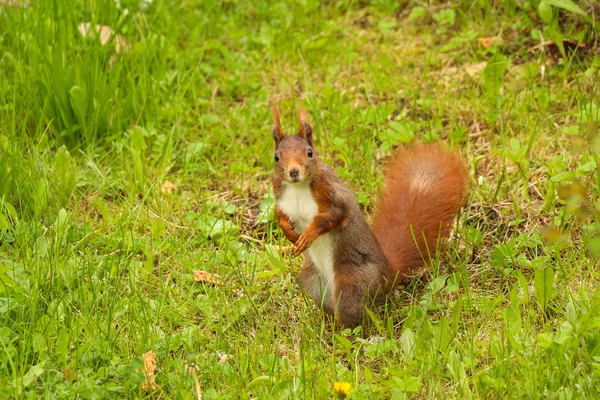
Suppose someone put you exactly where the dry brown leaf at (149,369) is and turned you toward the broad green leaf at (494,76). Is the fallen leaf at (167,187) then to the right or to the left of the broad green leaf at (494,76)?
left

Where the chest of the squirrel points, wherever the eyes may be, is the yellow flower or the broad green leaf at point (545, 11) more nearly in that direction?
the yellow flower

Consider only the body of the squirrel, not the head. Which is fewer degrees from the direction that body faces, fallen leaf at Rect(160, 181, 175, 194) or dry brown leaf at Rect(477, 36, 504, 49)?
the fallen leaf

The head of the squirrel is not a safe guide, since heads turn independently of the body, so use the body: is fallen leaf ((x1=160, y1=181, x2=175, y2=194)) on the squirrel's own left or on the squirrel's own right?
on the squirrel's own right

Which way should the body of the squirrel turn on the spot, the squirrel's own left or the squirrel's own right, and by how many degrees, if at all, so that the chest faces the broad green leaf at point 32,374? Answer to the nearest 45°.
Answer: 0° — it already faces it

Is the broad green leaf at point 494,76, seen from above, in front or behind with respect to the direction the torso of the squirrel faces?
behind

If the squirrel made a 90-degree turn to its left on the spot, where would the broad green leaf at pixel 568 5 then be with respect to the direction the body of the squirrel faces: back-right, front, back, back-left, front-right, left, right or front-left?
left

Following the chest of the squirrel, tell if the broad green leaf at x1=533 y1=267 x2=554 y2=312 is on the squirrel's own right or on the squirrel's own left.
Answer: on the squirrel's own left

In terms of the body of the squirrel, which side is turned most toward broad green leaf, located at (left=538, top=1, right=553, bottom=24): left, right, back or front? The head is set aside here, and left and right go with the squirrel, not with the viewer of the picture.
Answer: back

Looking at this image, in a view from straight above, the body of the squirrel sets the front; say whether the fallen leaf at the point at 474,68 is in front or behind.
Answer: behind

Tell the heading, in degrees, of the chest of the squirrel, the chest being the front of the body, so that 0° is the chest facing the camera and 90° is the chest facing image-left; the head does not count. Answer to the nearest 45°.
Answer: approximately 45°

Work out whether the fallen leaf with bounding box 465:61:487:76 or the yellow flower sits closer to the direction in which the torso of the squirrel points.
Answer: the yellow flower
